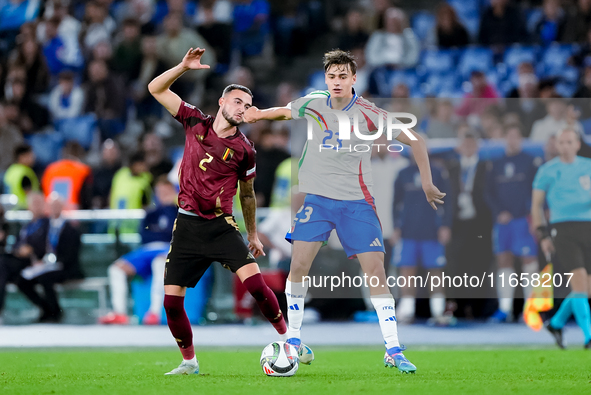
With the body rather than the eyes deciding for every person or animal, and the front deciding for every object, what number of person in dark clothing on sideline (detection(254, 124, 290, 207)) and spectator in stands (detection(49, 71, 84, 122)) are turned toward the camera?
2

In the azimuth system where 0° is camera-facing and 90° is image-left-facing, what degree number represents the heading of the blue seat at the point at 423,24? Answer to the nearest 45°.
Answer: approximately 0°

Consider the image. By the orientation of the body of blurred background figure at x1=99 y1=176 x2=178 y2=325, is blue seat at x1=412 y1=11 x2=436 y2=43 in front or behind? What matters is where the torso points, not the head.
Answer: behind

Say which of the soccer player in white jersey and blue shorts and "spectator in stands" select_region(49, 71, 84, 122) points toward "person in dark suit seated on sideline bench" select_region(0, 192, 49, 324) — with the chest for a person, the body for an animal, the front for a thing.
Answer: "spectator in stands" select_region(49, 71, 84, 122)

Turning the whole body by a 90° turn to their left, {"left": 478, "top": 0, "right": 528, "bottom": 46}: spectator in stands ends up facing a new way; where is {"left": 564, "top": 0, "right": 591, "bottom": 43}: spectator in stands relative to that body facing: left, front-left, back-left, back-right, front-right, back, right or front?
front

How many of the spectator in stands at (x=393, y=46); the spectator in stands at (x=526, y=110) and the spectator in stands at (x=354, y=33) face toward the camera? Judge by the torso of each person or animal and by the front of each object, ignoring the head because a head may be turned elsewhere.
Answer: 3

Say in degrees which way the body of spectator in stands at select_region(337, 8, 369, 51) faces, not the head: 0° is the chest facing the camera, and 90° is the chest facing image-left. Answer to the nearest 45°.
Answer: approximately 0°

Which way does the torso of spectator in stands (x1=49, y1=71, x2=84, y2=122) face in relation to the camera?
toward the camera

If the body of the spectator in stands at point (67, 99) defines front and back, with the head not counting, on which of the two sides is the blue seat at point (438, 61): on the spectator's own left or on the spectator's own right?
on the spectator's own left

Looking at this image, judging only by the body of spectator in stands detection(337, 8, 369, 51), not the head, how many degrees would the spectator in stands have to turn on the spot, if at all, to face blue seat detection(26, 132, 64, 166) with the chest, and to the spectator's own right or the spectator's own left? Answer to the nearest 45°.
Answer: approximately 90° to the spectator's own right

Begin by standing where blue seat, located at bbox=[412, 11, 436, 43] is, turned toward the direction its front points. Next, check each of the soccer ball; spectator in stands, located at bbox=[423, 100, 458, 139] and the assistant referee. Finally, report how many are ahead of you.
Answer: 3

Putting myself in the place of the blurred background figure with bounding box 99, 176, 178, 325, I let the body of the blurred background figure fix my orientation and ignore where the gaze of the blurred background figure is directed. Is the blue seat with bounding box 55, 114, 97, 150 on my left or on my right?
on my right
